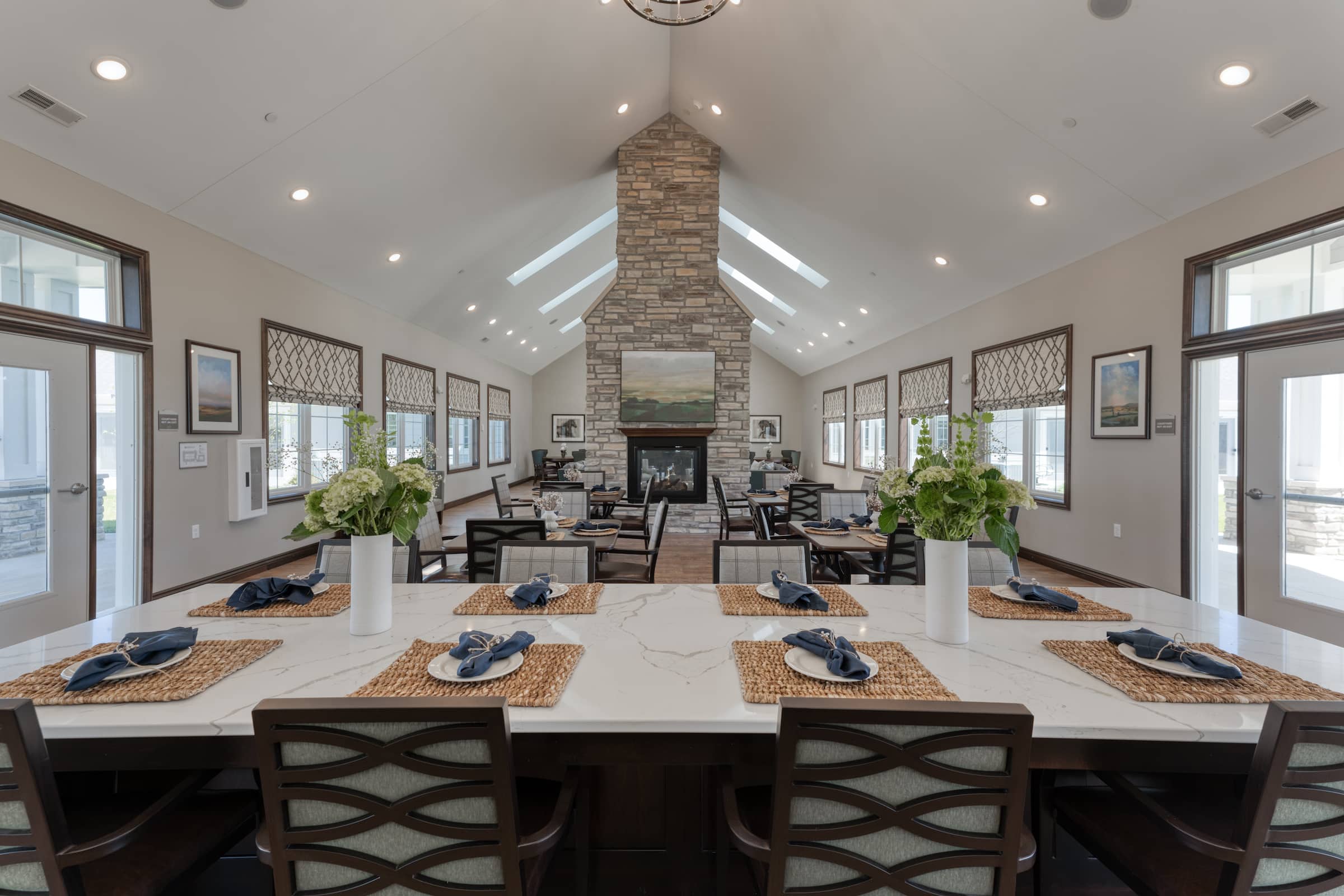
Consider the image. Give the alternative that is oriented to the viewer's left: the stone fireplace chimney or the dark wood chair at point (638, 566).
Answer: the dark wood chair

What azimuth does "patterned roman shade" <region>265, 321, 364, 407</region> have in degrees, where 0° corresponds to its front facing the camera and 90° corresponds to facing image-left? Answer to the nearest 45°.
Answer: approximately 315°

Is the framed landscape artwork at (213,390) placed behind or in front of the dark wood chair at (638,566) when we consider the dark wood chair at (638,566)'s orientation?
in front

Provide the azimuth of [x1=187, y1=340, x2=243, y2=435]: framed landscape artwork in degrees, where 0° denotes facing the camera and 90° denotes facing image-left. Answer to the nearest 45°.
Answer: approximately 315°

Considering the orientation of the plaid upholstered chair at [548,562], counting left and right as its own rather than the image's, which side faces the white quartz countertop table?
front

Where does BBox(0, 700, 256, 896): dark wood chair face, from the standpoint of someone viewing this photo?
facing away from the viewer and to the right of the viewer

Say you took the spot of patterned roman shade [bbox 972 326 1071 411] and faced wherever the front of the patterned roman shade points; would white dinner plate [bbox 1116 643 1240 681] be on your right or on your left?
on your left

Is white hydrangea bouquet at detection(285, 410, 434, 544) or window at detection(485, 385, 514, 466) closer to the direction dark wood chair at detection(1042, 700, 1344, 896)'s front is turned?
the window

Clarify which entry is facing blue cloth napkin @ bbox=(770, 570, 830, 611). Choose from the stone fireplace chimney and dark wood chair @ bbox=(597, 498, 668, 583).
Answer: the stone fireplace chimney

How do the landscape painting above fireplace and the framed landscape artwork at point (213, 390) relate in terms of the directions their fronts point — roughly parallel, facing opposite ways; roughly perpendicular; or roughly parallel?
roughly perpendicular

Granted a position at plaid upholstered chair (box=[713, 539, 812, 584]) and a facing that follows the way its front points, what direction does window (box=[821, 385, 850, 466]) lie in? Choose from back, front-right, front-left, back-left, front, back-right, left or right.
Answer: back

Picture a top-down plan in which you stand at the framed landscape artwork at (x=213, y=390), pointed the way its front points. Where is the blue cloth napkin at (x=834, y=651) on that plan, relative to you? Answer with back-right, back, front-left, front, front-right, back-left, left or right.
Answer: front-right

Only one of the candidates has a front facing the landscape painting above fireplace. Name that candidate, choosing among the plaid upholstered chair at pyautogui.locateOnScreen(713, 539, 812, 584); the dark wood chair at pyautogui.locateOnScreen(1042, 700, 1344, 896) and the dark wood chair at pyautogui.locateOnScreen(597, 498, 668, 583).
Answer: the dark wood chair at pyautogui.locateOnScreen(1042, 700, 1344, 896)

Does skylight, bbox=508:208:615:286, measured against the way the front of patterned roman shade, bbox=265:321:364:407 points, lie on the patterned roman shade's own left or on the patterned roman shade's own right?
on the patterned roman shade's own left

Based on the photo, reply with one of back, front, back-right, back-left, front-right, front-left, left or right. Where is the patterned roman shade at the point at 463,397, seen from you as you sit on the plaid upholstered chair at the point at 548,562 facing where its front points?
back

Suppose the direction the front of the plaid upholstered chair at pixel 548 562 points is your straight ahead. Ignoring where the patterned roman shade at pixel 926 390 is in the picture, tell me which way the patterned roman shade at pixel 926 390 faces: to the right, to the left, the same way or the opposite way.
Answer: to the right

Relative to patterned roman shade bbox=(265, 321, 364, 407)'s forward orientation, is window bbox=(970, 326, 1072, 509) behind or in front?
in front
